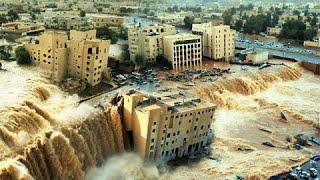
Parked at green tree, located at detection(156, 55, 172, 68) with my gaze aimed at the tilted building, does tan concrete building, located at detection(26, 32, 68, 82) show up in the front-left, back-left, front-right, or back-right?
front-right

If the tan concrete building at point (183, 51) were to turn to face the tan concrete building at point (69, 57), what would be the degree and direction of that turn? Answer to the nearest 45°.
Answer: approximately 45° to its right

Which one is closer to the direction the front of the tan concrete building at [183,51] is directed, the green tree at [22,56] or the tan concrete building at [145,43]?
the green tree

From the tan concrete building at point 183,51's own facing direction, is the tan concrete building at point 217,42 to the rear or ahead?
to the rear

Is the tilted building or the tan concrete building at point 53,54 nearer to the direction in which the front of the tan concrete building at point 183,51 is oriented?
the tilted building

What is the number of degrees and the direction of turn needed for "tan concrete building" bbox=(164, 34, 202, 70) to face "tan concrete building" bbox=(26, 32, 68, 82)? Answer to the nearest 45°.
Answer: approximately 45° to its right

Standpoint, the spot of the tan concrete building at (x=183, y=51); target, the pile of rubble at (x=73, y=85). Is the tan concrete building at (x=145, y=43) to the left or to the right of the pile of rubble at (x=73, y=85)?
right

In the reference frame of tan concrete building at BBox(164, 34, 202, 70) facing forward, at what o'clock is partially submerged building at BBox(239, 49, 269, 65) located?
The partially submerged building is roughly at 8 o'clock from the tan concrete building.

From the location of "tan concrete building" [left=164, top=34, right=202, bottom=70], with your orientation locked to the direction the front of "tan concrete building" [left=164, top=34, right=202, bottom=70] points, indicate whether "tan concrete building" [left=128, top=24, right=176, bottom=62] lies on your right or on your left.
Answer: on your right

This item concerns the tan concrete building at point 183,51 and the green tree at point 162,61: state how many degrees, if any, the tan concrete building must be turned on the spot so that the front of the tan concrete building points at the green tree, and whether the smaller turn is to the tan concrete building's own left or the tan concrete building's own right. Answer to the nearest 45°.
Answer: approximately 90° to the tan concrete building's own right

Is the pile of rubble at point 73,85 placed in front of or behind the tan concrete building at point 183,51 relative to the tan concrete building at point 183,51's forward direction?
in front

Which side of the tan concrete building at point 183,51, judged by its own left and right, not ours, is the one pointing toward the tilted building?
front

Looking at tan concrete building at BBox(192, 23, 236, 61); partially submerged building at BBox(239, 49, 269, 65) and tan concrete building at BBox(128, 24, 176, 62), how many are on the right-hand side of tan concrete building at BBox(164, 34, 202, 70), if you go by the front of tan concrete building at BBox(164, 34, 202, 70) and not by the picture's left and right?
1

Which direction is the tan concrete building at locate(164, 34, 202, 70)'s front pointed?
toward the camera

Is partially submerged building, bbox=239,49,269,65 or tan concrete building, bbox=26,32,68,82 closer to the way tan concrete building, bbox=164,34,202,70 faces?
the tan concrete building

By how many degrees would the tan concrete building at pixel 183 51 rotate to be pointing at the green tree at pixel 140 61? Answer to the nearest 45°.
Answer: approximately 45° to its right
